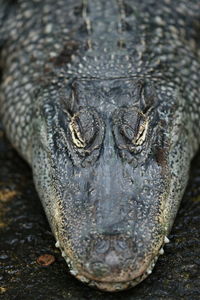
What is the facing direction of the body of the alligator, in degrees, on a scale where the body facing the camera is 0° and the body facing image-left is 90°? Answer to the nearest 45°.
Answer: approximately 0°
